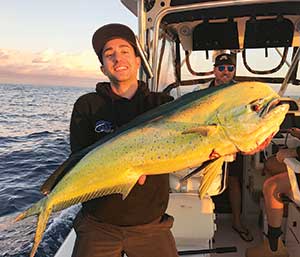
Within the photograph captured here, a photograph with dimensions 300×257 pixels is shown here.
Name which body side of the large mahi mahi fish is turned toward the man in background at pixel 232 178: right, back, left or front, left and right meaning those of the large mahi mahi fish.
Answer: left

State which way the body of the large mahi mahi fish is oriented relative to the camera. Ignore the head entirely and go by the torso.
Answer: to the viewer's right

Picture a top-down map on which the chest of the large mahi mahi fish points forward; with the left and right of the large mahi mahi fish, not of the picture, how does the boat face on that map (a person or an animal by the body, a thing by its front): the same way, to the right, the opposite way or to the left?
to the left

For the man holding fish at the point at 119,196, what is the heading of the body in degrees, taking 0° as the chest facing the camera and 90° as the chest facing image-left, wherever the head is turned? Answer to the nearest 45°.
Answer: approximately 0°

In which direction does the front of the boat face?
away from the camera
